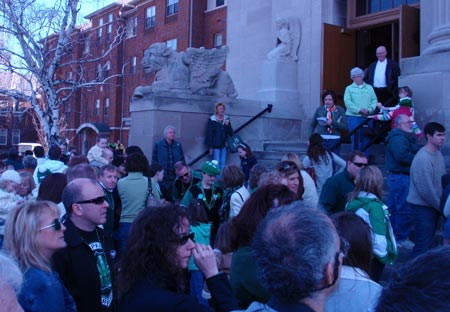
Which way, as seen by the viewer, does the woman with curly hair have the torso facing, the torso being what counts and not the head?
to the viewer's right

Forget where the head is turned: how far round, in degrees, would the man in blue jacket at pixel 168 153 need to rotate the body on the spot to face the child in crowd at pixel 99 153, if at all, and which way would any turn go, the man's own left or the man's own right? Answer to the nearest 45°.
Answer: approximately 90° to the man's own right

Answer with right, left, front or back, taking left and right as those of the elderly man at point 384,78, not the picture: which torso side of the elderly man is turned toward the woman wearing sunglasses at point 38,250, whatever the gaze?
front

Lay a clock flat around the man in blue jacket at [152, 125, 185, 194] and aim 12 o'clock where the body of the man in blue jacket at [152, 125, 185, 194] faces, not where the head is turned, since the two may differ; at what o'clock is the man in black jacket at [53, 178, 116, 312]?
the man in black jacket at [53, 178, 116, 312] is roughly at 12 o'clock from the man in blue jacket at [152, 125, 185, 194].

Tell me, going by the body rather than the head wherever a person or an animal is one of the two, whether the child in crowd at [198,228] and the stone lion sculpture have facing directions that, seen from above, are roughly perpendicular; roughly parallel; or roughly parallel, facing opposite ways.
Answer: roughly perpendicular

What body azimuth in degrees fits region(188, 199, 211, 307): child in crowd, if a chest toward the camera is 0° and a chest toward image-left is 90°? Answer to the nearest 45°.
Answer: approximately 180°

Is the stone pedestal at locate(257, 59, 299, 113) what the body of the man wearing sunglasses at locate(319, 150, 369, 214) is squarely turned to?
no

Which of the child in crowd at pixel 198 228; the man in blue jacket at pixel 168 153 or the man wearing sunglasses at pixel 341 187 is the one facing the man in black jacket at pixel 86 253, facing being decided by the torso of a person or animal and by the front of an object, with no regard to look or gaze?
the man in blue jacket at pixel 168 153

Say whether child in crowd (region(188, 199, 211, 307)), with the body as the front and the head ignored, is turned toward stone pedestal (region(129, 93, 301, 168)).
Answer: yes

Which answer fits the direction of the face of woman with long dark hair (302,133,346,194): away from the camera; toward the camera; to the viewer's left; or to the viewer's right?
away from the camera

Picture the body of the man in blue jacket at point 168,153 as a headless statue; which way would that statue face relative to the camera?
toward the camera

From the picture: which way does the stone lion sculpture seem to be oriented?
to the viewer's left

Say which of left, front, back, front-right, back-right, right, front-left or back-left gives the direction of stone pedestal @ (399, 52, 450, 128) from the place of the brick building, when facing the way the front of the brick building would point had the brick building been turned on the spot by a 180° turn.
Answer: back-right
